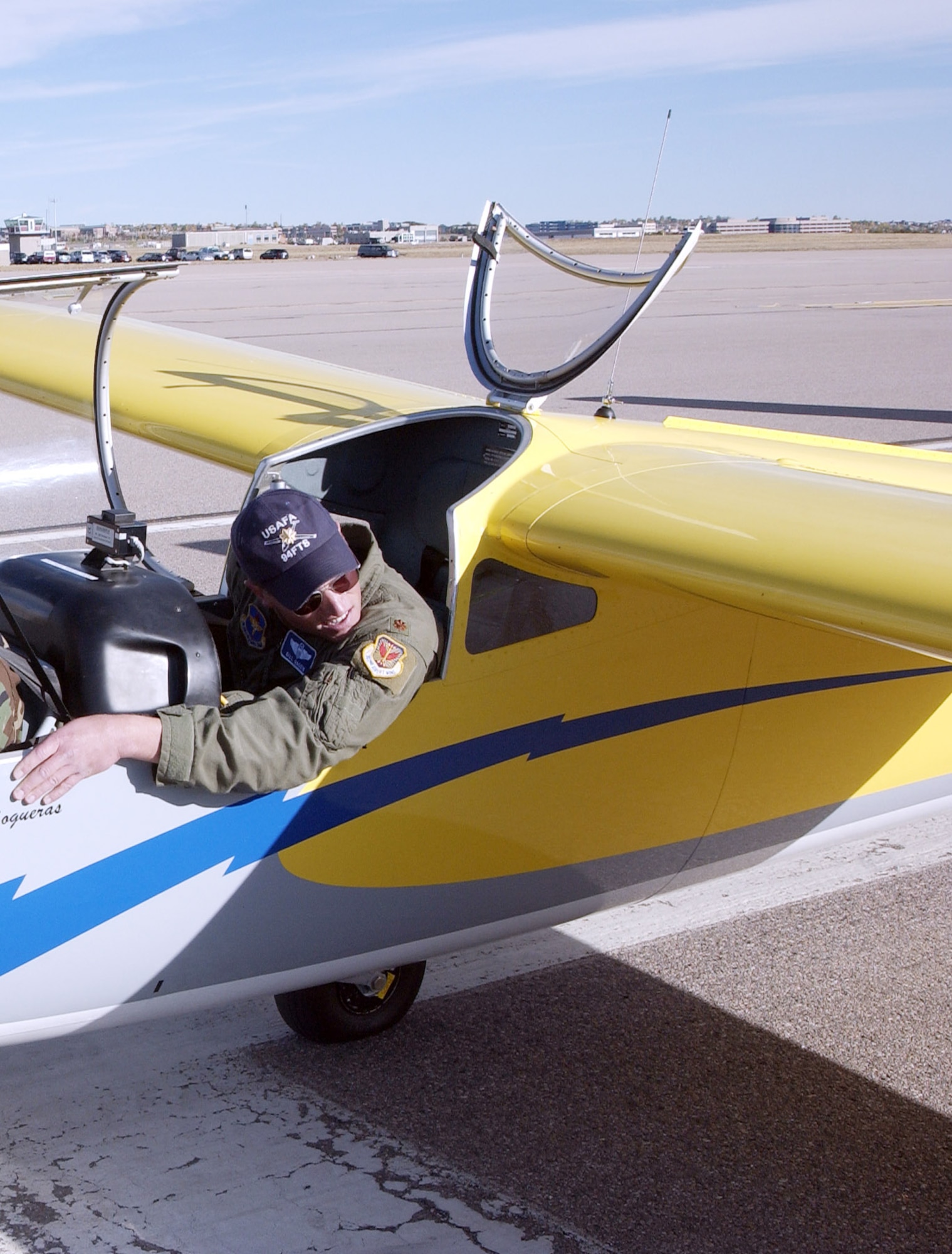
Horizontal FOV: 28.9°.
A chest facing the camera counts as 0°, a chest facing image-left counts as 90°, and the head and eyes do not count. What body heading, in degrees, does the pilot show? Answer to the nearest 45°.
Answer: approximately 45°

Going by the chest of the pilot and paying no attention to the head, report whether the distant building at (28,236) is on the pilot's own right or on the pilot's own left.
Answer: on the pilot's own right

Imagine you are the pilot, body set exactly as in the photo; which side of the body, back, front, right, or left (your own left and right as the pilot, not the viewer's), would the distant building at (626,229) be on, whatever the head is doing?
back
